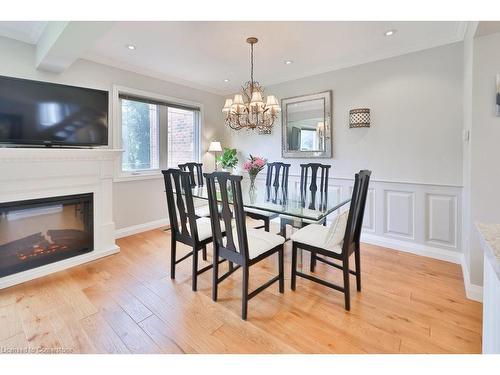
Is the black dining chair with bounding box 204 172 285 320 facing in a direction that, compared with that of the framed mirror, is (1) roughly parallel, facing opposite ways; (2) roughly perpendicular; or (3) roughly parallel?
roughly parallel, facing opposite ways

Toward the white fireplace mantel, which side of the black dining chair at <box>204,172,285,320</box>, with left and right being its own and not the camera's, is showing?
left

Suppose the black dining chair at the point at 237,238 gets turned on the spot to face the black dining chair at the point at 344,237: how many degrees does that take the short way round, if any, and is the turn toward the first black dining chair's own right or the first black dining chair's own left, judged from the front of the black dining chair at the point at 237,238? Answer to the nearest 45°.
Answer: approximately 45° to the first black dining chair's own right

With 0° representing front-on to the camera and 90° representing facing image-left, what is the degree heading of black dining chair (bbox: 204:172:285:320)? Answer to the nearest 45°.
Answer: approximately 225°

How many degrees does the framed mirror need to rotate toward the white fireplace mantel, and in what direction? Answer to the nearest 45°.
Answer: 0° — it already faces it

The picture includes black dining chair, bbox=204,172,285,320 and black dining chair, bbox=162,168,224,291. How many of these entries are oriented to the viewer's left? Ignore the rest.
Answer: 0

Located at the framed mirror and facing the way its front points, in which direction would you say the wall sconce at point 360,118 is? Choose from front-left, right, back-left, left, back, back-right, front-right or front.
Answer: left

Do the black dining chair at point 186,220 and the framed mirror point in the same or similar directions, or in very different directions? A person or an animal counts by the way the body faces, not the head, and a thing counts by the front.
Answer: very different directions

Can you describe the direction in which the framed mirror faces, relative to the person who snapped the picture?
facing the viewer and to the left of the viewer

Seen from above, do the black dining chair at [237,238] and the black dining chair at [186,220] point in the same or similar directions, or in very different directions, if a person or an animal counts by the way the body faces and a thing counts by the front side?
same or similar directions

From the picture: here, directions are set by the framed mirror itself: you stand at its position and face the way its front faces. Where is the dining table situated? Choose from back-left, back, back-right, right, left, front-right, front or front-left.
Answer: front-left

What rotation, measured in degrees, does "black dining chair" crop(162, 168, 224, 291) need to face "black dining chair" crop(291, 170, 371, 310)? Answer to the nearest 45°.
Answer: approximately 90° to its right
